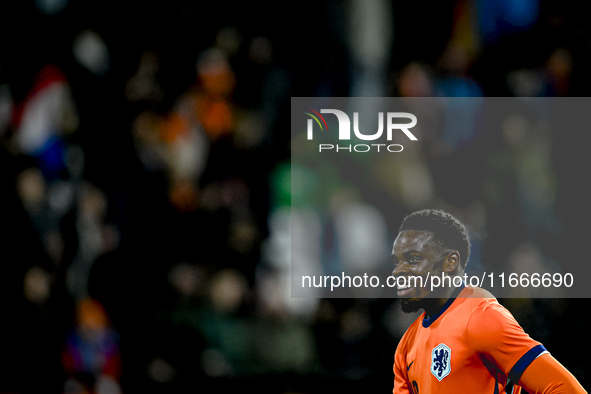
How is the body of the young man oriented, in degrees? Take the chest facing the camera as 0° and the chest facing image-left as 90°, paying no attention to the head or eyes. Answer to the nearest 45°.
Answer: approximately 45°
